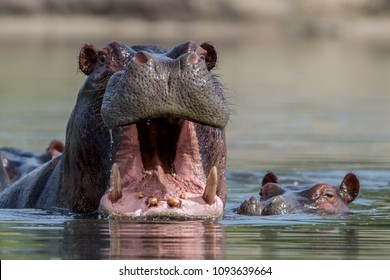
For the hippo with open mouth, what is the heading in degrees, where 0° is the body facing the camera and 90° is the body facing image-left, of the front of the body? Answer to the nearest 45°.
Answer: approximately 315°
